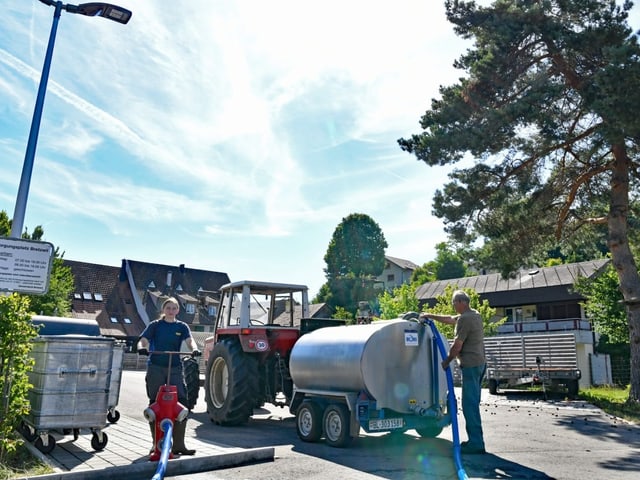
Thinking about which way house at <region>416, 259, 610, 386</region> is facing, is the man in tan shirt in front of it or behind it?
in front

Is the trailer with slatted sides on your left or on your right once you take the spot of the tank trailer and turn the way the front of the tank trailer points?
on your right

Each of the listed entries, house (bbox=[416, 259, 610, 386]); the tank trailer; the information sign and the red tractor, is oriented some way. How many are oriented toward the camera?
2

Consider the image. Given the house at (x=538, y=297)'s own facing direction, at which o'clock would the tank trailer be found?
The tank trailer is roughly at 12 o'clock from the house.

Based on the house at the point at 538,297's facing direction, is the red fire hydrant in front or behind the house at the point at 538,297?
in front

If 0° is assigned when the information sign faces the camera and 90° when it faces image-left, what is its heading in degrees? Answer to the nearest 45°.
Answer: approximately 0°

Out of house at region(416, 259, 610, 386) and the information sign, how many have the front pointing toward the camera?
2

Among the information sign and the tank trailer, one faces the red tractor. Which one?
the tank trailer

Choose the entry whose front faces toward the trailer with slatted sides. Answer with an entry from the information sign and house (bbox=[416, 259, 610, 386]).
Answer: the house

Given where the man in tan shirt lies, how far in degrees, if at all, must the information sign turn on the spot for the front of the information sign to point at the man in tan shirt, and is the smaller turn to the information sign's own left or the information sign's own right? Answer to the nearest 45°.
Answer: approximately 90° to the information sign's own left

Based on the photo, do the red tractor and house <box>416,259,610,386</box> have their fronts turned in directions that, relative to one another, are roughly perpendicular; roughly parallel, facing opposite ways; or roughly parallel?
roughly perpendicular

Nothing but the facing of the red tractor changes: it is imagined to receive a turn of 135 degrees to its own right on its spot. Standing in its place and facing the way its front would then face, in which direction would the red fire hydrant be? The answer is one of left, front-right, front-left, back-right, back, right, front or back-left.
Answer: right

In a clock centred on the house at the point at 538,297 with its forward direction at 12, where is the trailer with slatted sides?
The trailer with slatted sides is roughly at 12 o'clock from the house.

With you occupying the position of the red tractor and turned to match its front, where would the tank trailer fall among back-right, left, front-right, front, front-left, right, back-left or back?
back

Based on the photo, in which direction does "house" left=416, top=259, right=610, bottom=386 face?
toward the camera
